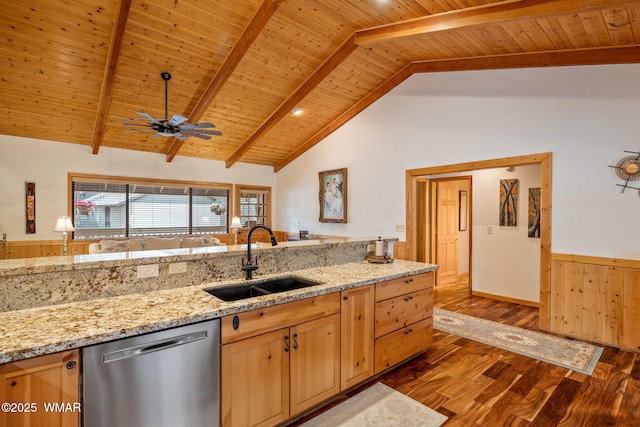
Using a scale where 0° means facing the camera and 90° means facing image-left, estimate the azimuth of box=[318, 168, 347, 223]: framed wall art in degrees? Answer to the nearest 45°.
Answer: approximately 45°

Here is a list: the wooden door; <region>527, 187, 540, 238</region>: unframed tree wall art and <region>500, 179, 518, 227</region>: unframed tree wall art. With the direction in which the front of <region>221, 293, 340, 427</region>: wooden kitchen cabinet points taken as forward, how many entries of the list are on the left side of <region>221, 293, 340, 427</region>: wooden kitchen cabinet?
3

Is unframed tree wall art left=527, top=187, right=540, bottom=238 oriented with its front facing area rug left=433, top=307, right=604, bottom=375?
yes

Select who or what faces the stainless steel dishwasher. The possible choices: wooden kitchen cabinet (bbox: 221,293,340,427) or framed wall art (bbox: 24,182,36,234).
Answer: the framed wall art

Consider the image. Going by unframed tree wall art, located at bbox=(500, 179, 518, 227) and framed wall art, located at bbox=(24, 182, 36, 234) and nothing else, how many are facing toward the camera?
2

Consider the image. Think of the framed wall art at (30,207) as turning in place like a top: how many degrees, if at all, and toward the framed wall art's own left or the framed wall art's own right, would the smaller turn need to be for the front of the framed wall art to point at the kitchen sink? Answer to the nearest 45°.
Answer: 0° — it already faces it

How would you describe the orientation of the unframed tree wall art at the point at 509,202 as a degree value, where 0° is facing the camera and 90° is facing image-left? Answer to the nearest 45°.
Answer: approximately 0°

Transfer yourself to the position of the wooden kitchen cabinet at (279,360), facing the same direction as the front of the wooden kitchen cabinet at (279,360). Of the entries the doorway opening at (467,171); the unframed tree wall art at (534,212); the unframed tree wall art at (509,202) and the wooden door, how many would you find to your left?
4

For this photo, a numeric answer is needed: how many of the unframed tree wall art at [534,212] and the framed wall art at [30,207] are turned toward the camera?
2

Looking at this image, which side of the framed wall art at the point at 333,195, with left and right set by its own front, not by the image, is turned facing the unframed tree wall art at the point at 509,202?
left
